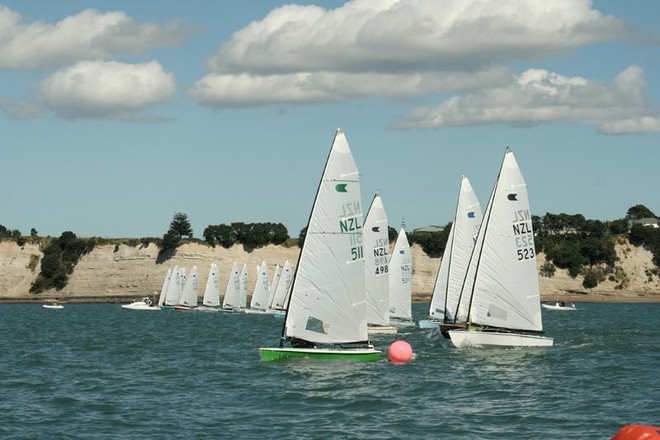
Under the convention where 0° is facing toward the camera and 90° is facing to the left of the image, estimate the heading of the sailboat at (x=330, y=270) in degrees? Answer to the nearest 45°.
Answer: approximately 90°

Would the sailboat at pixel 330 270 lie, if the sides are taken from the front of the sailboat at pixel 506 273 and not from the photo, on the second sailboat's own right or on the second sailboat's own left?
on the second sailboat's own left

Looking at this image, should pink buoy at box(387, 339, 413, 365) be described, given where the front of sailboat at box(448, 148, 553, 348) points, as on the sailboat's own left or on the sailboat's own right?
on the sailboat's own left

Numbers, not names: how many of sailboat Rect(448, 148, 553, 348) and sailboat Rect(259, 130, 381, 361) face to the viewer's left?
2

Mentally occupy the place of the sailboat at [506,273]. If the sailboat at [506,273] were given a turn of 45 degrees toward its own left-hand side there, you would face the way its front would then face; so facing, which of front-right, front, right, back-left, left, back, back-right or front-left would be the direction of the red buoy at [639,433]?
front-left

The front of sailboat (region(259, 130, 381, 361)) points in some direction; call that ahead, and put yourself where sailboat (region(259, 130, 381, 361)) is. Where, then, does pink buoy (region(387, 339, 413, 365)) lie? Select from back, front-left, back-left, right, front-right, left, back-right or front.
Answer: back-right

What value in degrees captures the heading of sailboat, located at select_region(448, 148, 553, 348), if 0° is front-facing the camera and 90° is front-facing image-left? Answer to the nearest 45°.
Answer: approximately 90°
